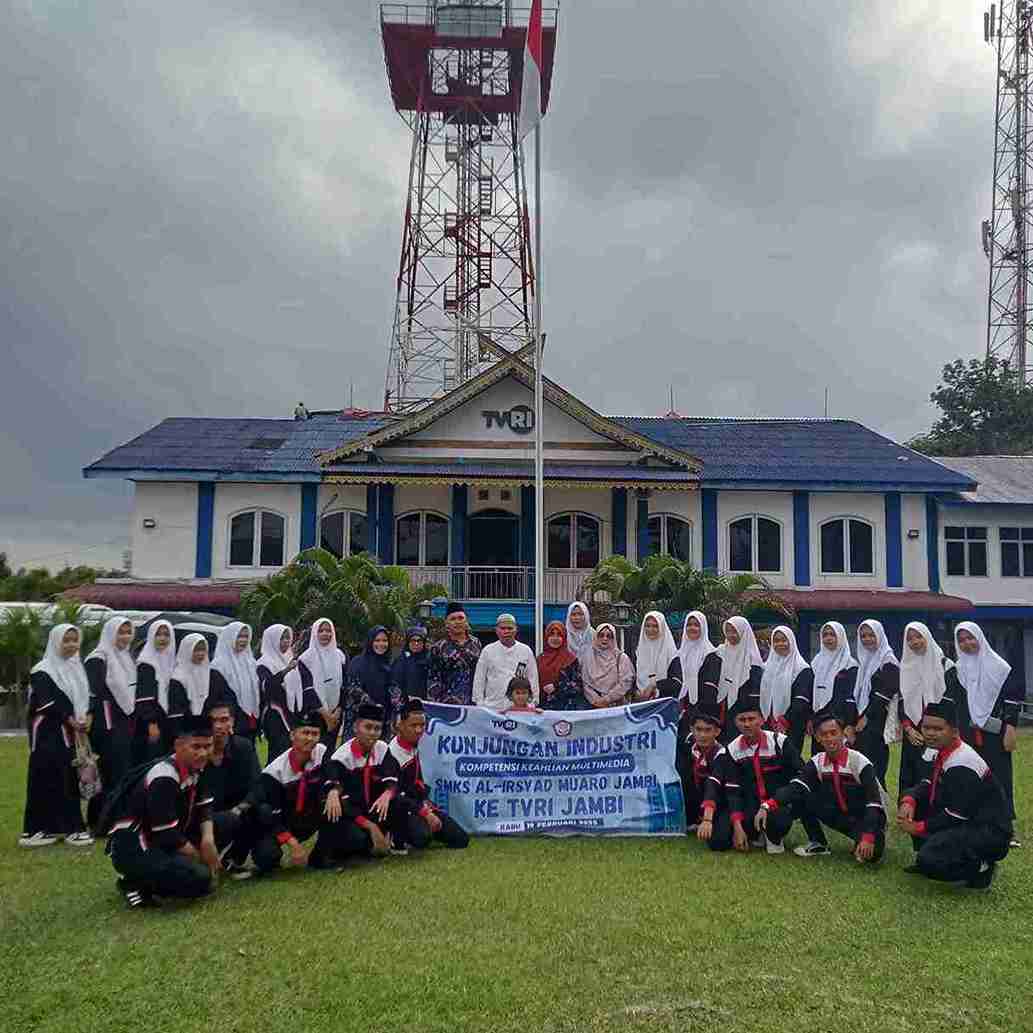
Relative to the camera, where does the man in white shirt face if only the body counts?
toward the camera

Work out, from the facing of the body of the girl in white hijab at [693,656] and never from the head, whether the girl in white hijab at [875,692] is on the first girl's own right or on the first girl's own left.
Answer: on the first girl's own left

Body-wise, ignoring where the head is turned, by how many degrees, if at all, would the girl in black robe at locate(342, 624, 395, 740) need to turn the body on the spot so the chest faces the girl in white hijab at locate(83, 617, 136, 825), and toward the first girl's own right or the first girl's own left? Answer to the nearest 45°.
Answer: approximately 135° to the first girl's own right

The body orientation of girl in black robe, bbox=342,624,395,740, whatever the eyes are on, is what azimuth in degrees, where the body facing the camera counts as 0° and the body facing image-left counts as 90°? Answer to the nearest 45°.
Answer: approximately 315°

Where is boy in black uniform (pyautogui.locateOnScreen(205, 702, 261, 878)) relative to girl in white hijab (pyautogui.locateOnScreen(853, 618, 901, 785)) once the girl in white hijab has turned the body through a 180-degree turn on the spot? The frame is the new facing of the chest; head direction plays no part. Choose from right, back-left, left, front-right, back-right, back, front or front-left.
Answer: back

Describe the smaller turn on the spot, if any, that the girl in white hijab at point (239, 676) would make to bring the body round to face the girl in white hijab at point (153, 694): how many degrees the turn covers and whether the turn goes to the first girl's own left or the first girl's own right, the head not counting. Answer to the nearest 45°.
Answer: approximately 90° to the first girl's own right

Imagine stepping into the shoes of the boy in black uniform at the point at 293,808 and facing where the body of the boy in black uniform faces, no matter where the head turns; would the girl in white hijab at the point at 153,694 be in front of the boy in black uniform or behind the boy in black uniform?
behind

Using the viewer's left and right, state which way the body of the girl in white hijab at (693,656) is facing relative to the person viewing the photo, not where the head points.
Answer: facing the viewer
